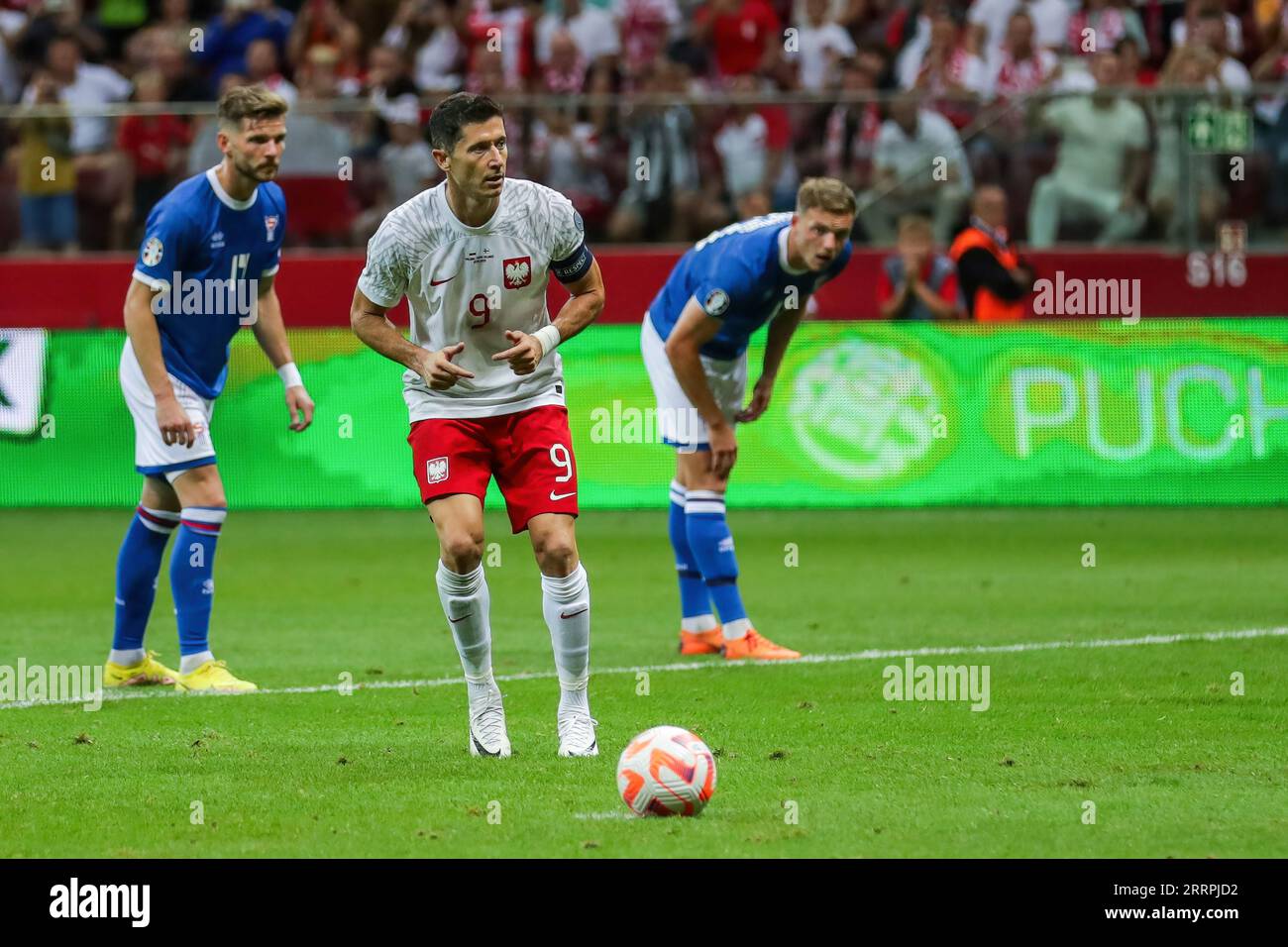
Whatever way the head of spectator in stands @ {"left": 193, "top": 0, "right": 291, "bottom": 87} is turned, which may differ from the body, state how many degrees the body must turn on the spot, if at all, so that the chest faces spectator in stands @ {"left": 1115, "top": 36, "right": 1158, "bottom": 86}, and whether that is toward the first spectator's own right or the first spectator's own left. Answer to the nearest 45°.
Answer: approximately 45° to the first spectator's own left

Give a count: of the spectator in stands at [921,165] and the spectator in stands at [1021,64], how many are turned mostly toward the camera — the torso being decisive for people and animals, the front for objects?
2

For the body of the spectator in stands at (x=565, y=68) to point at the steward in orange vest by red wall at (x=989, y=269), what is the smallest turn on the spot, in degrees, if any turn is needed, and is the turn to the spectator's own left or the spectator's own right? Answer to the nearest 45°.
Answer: approximately 45° to the spectator's own left

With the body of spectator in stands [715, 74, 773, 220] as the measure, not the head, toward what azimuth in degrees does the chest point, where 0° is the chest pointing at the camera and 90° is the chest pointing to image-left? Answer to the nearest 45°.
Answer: approximately 0°

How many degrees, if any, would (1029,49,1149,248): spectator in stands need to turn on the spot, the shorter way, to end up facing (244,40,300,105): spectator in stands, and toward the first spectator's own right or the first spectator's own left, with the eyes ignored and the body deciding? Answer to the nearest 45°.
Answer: approximately 90° to the first spectator's own right

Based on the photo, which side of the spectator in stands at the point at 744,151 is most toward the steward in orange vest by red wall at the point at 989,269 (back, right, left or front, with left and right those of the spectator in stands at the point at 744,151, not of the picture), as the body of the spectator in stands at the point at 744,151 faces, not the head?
left

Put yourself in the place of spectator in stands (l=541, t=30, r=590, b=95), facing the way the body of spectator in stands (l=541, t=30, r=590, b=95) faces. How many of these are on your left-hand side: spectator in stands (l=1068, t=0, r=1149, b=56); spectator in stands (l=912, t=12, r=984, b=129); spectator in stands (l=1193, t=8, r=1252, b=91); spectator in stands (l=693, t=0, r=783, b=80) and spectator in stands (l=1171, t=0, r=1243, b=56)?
5

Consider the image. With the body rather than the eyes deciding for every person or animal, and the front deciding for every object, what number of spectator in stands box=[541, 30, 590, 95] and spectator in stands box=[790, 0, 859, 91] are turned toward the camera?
2
